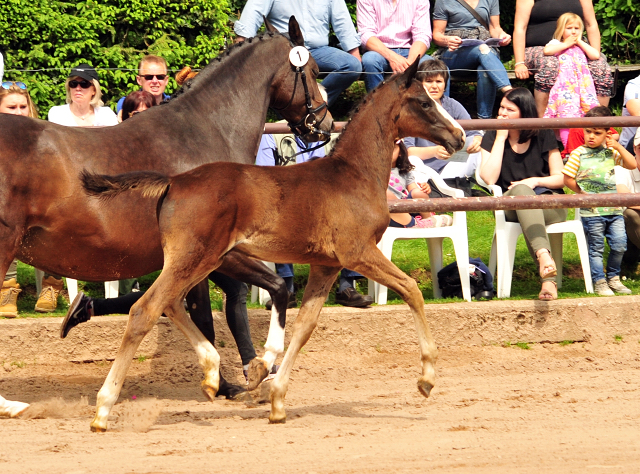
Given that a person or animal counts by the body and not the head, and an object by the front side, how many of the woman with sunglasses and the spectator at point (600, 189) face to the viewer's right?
0

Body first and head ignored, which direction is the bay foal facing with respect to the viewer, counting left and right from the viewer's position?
facing to the right of the viewer

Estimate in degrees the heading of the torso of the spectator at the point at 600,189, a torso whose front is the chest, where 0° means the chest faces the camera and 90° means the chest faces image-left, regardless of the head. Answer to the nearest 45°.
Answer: approximately 0°

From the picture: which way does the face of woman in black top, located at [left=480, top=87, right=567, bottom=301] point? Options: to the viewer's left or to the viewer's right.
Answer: to the viewer's left

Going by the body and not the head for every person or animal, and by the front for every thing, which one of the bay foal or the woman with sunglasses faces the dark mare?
the woman with sunglasses

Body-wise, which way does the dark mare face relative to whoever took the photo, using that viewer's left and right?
facing to the right of the viewer

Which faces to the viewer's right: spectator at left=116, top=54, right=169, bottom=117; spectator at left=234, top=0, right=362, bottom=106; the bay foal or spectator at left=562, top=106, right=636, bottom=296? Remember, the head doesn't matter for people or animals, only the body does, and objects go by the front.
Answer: the bay foal

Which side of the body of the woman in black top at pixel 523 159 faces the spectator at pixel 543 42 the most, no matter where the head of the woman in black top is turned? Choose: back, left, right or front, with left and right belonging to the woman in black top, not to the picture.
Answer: back

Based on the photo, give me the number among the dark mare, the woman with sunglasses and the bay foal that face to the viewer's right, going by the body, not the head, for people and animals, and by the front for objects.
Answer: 2

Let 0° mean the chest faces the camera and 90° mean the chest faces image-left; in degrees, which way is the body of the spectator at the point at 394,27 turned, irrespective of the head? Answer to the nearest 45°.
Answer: approximately 0°

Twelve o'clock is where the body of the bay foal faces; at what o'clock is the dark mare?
The dark mare is roughly at 7 o'clock from the bay foal.
